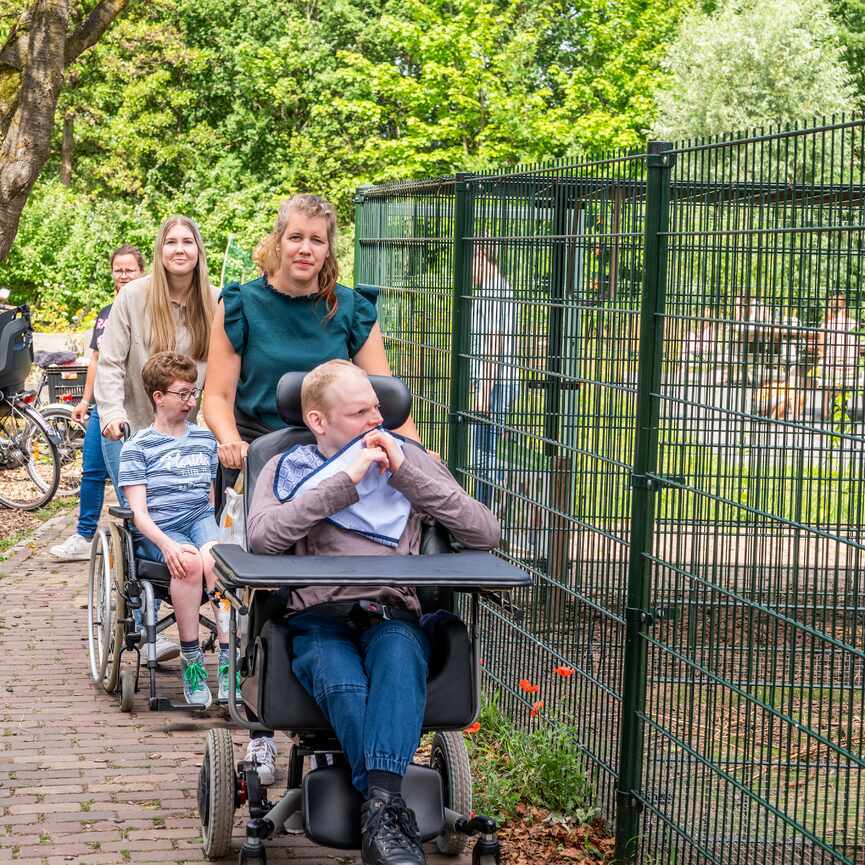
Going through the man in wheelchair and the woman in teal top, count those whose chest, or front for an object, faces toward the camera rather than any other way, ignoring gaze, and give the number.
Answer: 2

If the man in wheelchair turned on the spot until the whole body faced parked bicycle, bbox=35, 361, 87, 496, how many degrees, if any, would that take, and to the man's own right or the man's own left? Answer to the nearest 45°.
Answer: approximately 180°

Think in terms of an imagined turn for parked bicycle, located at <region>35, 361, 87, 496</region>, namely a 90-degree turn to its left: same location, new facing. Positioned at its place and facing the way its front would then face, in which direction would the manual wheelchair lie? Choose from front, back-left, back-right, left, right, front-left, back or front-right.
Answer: front

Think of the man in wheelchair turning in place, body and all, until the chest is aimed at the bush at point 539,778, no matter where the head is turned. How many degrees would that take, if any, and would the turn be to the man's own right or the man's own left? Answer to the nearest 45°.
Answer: approximately 135° to the man's own left

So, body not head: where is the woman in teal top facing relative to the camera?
toward the camera

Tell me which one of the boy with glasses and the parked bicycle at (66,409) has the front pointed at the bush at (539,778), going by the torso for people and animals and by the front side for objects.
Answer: the boy with glasses

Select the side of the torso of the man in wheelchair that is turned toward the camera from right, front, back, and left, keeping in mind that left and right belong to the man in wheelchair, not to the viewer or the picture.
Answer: front

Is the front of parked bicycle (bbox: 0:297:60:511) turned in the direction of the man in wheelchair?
no

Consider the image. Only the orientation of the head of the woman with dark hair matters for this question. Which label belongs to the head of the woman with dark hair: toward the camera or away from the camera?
toward the camera

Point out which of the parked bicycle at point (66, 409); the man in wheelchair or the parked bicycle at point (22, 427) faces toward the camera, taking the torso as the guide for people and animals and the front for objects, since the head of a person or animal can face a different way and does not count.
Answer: the man in wheelchair

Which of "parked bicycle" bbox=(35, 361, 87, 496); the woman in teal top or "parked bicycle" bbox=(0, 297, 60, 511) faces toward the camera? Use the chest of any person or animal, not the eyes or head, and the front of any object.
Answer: the woman in teal top
